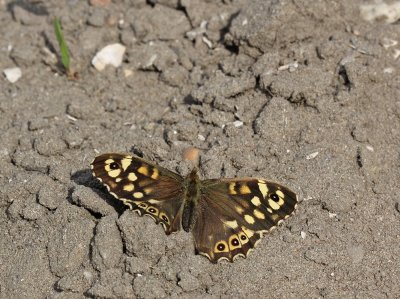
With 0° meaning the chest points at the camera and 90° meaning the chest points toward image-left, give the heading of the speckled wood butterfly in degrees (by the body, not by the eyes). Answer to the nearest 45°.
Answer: approximately 180°

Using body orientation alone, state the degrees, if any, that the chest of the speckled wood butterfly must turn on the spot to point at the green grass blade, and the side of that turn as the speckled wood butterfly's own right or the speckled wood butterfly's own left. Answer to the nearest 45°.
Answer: approximately 45° to the speckled wood butterfly's own left

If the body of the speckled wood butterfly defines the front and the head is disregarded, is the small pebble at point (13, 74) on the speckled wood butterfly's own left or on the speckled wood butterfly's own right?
on the speckled wood butterfly's own left

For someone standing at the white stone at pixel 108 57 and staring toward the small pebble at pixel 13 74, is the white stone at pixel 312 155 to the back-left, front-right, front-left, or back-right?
back-left

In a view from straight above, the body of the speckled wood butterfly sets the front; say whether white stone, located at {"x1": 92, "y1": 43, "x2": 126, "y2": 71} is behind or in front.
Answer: in front

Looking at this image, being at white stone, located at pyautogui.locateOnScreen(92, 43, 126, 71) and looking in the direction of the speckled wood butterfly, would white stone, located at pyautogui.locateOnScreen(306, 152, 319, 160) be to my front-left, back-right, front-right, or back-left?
front-left

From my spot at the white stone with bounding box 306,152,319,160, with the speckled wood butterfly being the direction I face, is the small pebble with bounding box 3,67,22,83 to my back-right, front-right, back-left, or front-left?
front-right

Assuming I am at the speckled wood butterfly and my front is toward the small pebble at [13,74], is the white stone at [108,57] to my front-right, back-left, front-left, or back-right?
front-right

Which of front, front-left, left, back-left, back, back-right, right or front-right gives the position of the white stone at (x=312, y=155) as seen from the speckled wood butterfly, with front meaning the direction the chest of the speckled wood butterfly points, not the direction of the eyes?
front-right
